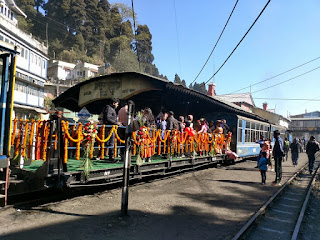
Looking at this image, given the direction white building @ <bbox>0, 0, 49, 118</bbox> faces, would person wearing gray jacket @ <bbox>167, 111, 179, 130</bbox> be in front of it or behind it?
in front

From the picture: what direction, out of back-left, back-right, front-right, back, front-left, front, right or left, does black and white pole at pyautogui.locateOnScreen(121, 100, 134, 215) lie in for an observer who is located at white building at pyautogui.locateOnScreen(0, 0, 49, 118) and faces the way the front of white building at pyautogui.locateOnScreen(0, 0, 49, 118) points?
front-right

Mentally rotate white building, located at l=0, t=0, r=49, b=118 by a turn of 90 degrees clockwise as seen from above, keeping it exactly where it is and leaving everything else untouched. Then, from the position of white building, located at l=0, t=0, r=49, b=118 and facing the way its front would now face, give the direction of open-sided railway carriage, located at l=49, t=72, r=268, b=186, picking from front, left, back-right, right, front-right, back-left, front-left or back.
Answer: front-left

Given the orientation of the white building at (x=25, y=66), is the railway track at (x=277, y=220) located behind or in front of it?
in front

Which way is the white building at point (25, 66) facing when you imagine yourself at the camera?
facing the viewer and to the right of the viewer
